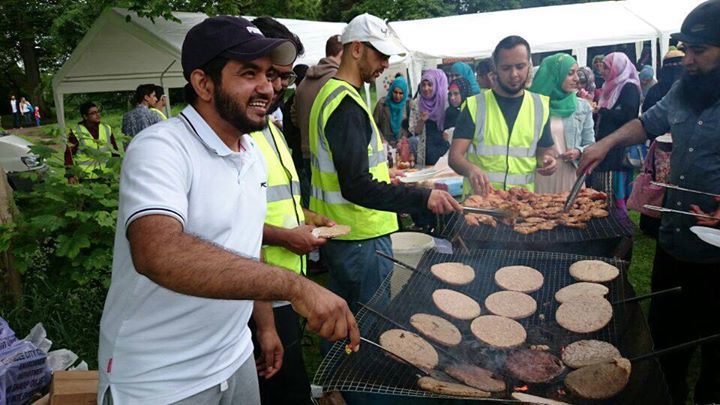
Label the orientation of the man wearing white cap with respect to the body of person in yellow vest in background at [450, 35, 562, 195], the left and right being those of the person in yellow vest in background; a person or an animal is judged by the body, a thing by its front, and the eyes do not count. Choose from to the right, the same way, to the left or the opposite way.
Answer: to the left

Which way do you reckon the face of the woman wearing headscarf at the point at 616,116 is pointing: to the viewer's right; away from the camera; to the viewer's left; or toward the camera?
to the viewer's left

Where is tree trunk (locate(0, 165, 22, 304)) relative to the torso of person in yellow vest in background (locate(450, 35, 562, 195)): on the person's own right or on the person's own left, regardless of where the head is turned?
on the person's own right

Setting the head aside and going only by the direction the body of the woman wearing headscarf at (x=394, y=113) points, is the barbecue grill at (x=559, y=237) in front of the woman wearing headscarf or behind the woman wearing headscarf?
in front

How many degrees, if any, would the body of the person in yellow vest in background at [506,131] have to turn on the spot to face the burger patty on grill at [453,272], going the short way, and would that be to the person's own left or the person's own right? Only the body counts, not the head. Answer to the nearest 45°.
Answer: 0° — they already face it

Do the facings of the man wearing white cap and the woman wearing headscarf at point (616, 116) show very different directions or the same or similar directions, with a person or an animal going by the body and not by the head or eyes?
very different directions

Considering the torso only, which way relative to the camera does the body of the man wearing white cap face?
to the viewer's right

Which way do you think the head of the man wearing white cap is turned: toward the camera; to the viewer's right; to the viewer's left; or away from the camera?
to the viewer's right
